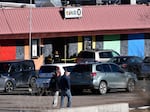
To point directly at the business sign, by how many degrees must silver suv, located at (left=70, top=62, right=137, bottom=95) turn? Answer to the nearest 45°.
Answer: approximately 45° to its left

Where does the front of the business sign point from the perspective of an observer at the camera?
facing the viewer

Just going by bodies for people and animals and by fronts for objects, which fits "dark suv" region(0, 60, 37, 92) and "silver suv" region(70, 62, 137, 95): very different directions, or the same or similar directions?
very different directions

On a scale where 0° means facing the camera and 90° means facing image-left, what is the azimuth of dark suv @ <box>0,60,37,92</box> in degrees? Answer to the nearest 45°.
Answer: approximately 45°

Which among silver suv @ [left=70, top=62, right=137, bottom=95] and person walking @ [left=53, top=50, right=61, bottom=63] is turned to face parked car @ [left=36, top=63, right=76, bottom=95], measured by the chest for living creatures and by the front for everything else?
the person walking

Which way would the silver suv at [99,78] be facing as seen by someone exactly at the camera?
facing away from the viewer and to the right of the viewer
